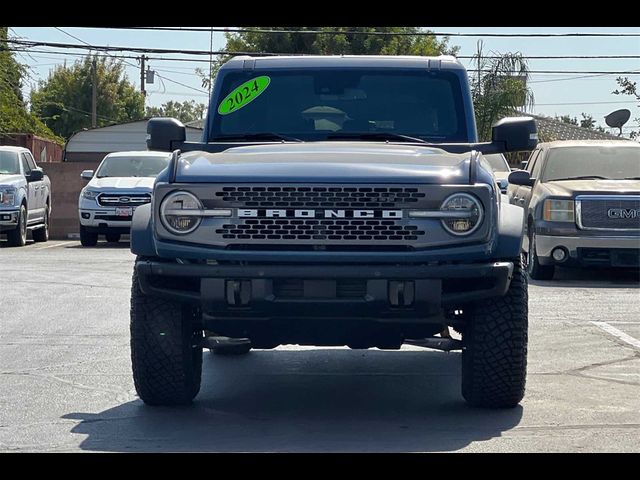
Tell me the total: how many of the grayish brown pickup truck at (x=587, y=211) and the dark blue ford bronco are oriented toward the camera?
2

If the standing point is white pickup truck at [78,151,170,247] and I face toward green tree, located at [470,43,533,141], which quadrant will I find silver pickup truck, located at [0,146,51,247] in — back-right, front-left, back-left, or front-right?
back-left

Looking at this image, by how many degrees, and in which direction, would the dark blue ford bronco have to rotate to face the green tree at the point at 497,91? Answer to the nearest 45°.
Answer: approximately 180°

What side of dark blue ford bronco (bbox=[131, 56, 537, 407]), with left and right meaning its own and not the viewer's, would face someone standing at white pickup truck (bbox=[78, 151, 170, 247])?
back

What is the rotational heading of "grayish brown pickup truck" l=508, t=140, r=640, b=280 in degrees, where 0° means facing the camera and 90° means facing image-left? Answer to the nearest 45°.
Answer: approximately 0°

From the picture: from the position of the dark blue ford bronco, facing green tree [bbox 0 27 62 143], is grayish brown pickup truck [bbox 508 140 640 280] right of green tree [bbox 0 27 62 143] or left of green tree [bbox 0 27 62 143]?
right

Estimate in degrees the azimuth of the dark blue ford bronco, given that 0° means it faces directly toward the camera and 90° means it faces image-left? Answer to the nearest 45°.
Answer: approximately 0°

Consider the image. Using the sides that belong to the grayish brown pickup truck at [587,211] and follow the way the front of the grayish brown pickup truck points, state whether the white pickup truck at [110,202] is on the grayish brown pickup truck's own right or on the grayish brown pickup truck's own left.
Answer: on the grayish brown pickup truck's own right

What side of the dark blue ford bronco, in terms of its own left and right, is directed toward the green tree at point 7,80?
back
